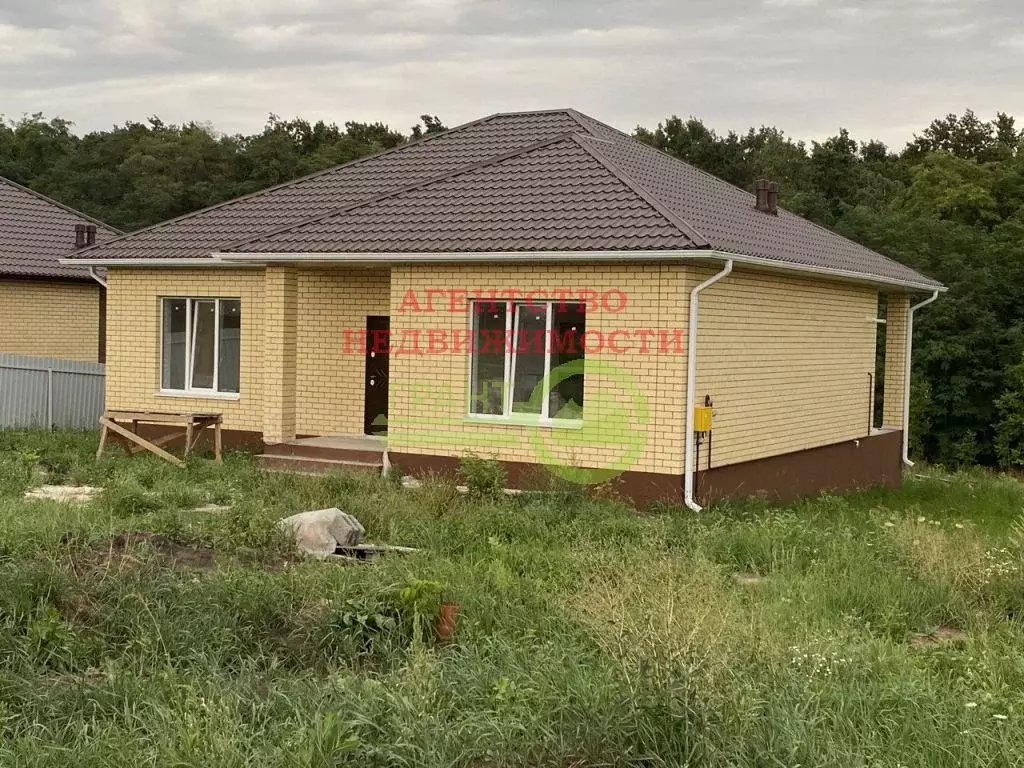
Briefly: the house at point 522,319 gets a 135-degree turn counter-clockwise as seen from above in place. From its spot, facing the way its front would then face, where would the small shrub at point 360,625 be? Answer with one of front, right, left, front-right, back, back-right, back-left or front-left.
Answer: right

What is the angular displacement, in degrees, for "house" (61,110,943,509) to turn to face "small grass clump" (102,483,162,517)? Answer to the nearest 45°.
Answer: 0° — it already faces it

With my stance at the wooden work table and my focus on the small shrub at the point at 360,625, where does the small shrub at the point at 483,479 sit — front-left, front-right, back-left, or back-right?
front-left

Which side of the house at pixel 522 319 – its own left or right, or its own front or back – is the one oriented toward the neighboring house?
right

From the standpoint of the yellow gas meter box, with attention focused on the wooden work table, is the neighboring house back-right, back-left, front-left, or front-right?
front-right

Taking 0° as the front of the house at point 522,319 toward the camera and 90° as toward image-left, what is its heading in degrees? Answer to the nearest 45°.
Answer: approximately 45°

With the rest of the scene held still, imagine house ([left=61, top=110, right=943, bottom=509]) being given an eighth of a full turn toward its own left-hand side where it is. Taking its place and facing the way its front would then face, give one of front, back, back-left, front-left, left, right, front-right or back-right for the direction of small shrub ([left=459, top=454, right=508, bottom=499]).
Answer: front

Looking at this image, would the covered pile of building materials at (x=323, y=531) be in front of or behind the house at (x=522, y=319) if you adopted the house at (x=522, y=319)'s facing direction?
in front

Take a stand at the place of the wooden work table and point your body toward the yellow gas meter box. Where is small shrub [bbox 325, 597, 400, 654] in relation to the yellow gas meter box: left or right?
right

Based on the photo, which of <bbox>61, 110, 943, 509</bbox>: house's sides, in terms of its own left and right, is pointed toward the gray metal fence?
right

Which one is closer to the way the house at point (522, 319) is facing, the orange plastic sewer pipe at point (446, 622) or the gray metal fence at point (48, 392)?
the orange plastic sewer pipe

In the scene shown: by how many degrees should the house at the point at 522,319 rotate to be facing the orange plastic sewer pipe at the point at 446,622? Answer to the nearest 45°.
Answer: approximately 45° to its left
